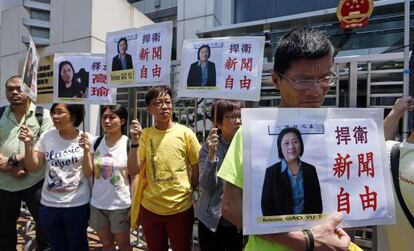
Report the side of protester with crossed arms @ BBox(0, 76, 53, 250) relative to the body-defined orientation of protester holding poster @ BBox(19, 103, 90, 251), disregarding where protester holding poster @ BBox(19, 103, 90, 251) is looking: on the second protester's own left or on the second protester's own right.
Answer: on the second protester's own right

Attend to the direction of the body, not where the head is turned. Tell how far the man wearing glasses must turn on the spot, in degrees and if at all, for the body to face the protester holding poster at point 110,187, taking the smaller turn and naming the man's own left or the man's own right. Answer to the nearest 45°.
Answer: approximately 180°

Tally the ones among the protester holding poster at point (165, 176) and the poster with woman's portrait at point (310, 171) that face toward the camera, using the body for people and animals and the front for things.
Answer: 2

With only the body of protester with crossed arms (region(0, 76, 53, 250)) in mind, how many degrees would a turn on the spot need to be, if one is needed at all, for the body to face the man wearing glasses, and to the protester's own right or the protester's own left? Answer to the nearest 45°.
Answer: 0° — they already face them

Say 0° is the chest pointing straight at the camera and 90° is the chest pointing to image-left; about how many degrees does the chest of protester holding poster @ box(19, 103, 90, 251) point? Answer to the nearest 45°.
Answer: approximately 45°

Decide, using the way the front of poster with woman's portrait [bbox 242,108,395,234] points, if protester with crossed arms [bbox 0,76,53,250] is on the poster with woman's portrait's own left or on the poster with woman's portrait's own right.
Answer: on the poster with woman's portrait's own right

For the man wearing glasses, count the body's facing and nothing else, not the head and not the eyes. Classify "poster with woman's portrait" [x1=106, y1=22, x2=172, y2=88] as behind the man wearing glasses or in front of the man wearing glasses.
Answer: behind

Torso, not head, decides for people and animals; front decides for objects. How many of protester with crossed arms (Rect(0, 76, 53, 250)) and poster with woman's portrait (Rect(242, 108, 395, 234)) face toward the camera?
2

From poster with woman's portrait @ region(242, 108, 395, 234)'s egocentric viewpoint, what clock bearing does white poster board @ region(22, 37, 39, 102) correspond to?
The white poster board is roughly at 4 o'clock from the poster with woman's portrait.

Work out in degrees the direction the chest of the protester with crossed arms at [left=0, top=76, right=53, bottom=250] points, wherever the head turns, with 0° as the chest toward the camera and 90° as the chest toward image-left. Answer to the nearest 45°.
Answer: approximately 0°
